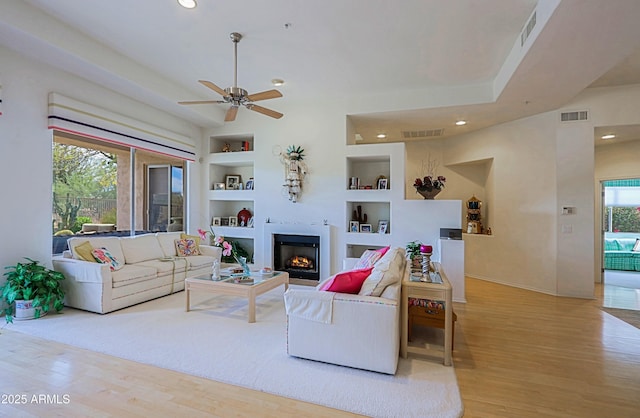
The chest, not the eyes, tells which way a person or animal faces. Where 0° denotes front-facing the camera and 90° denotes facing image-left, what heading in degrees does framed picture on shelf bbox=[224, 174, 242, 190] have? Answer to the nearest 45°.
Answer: approximately 0°

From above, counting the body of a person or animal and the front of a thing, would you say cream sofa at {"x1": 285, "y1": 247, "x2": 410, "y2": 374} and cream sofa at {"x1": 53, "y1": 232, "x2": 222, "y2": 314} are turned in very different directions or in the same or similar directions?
very different directions

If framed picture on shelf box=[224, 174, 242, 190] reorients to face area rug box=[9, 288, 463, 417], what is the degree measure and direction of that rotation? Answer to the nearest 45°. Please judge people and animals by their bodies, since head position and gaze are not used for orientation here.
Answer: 0° — it already faces it

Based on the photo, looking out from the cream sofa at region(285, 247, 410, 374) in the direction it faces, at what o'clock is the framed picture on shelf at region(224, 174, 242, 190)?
The framed picture on shelf is roughly at 2 o'clock from the cream sofa.

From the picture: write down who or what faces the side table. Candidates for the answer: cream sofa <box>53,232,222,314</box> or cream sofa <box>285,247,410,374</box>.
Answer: cream sofa <box>53,232,222,314</box>

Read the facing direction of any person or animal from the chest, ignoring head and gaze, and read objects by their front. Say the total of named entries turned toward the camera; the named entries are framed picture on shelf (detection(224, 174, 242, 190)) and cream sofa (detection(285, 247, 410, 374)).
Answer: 1

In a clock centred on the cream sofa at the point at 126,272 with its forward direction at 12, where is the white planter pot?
The white planter pot is roughly at 4 o'clock from the cream sofa.

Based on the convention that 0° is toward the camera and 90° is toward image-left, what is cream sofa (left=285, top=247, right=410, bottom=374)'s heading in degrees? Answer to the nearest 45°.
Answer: approximately 90°

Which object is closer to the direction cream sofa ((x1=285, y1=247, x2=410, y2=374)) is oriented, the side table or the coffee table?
the coffee table

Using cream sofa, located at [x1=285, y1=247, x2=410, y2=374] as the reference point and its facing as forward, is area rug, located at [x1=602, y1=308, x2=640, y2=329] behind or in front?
behind

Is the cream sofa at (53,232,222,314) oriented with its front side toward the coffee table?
yes
